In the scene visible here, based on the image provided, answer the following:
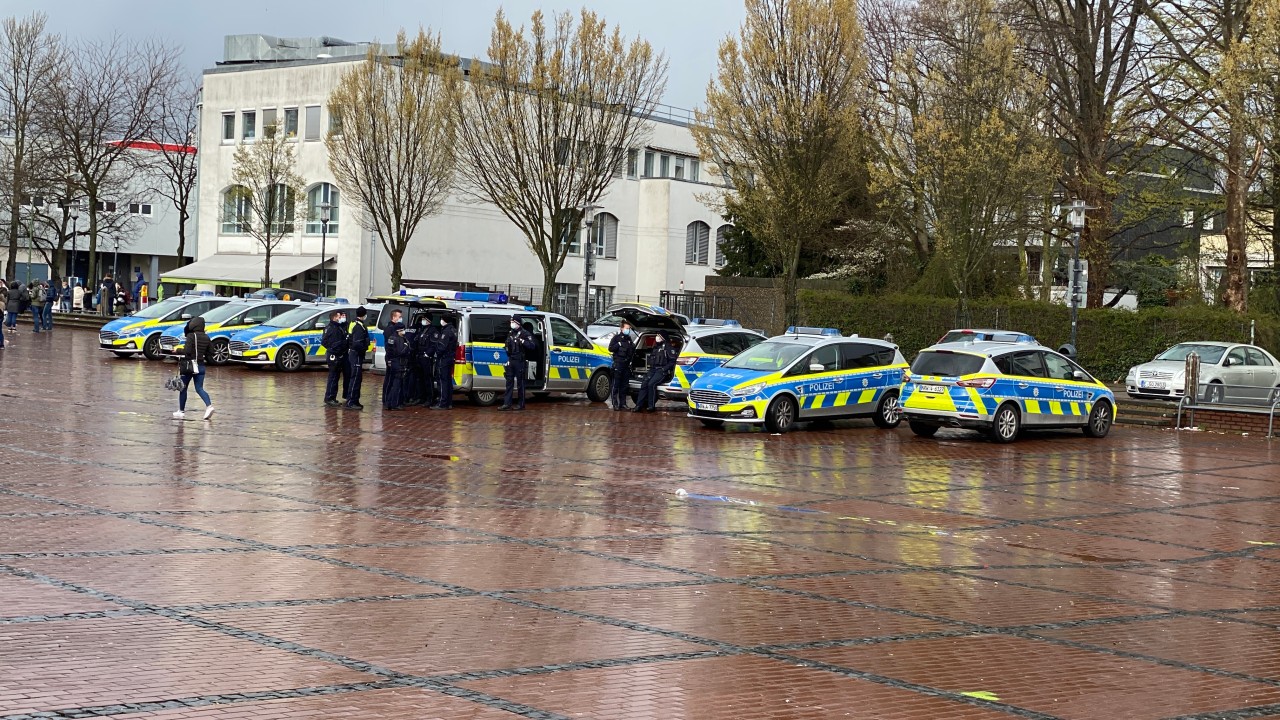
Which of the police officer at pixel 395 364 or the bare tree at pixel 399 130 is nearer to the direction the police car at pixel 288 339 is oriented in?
the police officer

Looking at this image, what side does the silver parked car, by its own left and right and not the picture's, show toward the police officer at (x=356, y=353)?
front

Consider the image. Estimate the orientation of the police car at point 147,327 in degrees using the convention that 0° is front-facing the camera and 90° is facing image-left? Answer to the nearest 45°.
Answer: approximately 45°

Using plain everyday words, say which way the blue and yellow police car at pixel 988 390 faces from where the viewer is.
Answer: facing away from the viewer and to the right of the viewer

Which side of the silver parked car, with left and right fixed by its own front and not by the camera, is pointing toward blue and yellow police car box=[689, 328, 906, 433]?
front

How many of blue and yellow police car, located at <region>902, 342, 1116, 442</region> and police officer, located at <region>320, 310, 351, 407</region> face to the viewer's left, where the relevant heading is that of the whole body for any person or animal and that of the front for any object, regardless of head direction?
0

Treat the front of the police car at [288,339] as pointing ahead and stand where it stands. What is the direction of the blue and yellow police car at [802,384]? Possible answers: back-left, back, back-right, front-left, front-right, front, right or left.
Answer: left

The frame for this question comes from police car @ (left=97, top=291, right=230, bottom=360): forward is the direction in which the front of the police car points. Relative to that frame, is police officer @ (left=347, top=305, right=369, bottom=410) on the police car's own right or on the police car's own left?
on the police car's own left

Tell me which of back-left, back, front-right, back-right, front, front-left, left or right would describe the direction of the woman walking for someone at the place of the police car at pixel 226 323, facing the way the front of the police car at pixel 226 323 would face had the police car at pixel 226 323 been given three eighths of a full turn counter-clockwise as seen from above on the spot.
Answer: right

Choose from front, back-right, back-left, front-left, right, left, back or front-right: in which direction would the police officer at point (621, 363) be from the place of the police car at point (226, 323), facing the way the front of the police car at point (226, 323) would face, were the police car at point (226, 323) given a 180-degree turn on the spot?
right

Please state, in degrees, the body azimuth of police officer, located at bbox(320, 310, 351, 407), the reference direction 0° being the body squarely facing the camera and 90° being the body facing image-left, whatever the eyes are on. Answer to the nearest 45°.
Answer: approximately 315°

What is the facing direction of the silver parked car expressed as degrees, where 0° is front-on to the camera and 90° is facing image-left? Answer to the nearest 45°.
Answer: approximately 45°

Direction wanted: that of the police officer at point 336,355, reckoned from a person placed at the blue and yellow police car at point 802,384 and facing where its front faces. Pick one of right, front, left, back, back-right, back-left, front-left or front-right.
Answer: front-right
